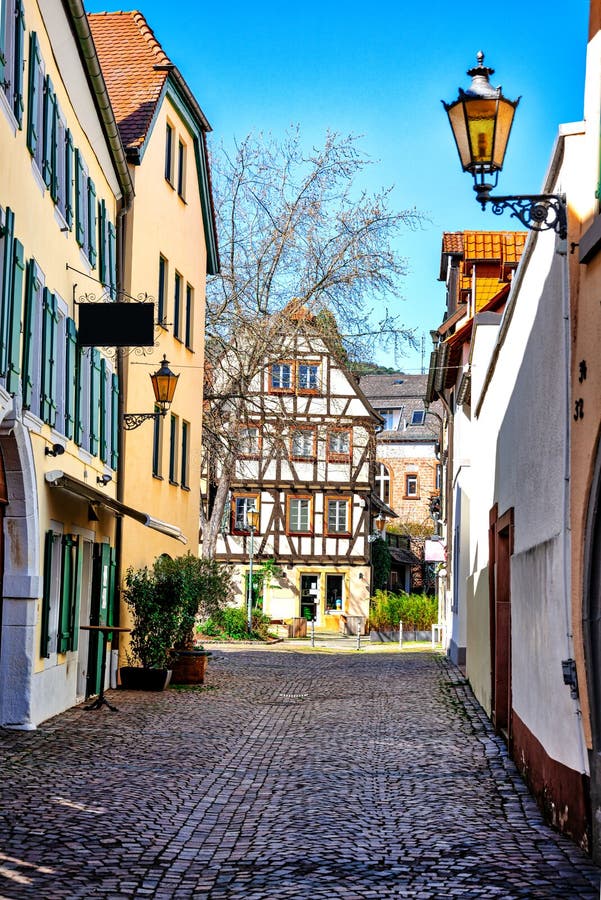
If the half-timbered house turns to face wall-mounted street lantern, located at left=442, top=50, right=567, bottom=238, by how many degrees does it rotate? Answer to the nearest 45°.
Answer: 0° — it already faces it

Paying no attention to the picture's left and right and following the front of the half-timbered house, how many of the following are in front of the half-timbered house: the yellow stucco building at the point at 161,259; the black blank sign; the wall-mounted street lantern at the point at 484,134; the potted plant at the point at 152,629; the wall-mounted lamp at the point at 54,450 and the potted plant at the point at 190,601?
6

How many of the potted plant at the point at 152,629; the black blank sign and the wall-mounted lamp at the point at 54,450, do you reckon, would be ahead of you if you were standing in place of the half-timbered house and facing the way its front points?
3

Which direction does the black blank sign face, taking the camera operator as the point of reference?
facing the viewer

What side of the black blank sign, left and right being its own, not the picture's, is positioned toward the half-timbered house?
back

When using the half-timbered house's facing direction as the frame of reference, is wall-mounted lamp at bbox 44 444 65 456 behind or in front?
in front

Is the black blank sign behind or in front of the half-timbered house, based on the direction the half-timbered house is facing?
in front

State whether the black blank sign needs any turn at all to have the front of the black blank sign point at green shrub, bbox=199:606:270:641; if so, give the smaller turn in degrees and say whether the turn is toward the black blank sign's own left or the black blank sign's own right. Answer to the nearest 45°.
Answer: approximately 180°

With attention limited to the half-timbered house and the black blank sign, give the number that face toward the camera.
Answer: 2

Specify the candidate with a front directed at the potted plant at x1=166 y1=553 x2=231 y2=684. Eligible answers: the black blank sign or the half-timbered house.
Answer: the half-timbered house

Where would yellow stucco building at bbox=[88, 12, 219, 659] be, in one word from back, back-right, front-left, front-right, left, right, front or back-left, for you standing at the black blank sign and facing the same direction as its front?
back
